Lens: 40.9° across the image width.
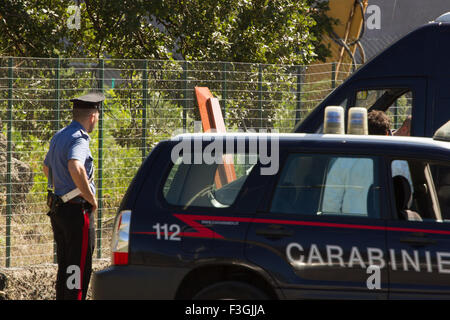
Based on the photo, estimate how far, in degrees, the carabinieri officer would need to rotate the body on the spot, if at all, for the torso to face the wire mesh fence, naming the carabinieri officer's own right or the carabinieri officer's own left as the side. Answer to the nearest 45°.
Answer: approximately 45° to the carabinieri officer's own left

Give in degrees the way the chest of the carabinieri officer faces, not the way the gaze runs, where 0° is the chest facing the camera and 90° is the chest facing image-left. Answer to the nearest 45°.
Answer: approximately 225°

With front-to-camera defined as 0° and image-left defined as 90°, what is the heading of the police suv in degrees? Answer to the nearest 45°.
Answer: approximately 270°

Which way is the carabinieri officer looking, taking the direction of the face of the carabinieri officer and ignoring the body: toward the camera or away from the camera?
away from the camera

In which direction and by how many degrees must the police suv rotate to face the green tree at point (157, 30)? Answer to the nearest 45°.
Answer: approximately 90° to its left

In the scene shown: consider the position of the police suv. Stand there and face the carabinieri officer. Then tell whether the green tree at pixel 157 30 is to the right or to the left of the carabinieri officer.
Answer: right

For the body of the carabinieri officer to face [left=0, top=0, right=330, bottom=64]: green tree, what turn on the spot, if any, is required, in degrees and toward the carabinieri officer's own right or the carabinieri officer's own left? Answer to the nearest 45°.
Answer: approximately 45° to the carabinieri officer's own left

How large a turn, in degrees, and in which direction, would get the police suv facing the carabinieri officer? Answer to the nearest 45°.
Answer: approximately 135° to its left
